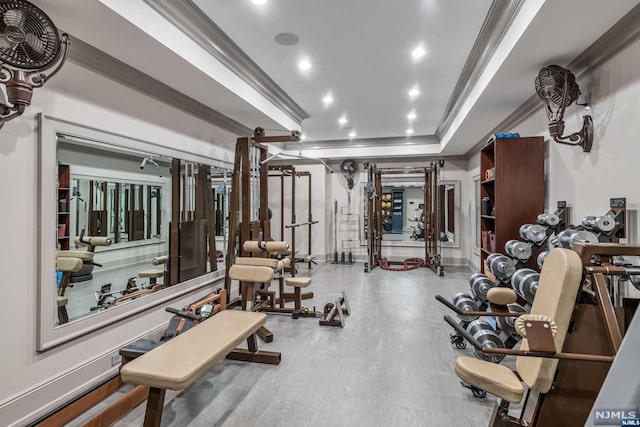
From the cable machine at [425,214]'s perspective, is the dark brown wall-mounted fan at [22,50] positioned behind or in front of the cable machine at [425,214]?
in front

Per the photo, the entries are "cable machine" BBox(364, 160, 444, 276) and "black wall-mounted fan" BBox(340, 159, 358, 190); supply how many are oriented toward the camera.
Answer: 2

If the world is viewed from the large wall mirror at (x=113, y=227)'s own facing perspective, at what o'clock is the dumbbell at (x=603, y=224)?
The dumbbell is roughly at 12 o'clock from the large wall mirror.

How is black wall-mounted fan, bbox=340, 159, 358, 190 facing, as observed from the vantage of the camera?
facing the viewer

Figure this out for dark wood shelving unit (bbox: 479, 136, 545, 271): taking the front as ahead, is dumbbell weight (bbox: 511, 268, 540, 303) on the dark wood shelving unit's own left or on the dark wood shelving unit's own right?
on the dark wood shelving unit's own left

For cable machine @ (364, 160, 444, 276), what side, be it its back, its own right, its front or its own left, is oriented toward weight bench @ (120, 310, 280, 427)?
front

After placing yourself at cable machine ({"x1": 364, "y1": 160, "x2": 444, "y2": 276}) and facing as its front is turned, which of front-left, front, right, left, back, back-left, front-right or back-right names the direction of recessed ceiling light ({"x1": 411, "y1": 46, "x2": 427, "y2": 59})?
front

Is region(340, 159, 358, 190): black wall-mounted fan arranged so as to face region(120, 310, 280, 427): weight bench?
yes

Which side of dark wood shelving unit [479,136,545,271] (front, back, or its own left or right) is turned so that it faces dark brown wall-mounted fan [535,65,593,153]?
left

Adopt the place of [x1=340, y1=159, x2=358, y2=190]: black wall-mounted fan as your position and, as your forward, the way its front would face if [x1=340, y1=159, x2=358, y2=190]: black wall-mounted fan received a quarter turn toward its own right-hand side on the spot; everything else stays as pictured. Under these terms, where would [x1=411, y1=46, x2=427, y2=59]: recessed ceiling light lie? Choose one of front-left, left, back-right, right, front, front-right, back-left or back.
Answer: left

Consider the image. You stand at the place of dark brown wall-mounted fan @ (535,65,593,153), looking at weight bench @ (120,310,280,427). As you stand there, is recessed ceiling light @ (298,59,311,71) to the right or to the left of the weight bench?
right

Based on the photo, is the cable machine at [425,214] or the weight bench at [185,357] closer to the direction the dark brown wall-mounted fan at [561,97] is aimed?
the weight bench

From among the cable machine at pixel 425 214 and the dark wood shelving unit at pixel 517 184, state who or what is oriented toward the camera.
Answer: the cable machine

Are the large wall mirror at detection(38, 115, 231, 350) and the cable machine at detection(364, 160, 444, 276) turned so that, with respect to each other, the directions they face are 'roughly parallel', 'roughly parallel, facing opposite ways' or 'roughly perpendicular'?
roughly perpendicular

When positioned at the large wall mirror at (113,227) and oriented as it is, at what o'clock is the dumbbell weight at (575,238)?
The dumbbell weight is roughly at 12 o'clock from the large wall mirror.

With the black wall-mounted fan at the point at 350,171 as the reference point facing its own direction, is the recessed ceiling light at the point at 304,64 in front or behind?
in front

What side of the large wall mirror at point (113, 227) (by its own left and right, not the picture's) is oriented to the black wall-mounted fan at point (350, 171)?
left

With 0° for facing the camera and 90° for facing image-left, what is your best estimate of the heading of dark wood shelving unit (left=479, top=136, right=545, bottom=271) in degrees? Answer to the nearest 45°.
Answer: approximately 90°
